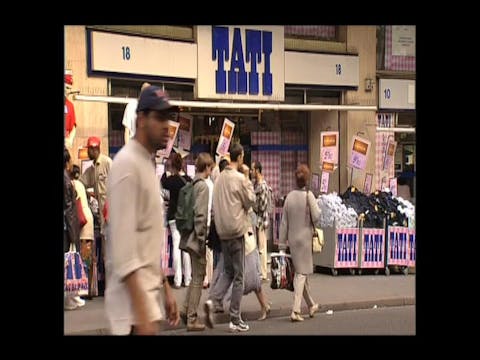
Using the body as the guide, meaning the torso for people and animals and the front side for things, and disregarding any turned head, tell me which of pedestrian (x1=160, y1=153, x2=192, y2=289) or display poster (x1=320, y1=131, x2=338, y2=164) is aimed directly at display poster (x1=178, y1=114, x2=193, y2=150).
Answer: the pedestrian

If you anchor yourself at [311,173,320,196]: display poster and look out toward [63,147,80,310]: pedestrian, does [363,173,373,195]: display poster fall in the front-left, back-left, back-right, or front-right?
back-left

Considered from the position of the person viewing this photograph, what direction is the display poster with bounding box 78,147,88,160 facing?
facing the viewer

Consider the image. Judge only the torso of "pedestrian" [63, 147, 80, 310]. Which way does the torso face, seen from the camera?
to the viewer's right

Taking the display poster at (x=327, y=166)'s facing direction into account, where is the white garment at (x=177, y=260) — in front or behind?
in front

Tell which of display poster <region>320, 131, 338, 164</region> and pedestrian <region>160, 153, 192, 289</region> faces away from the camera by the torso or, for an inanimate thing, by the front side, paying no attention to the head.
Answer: the pedestrian

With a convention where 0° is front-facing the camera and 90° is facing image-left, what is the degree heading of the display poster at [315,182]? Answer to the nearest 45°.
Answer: approximately 0°

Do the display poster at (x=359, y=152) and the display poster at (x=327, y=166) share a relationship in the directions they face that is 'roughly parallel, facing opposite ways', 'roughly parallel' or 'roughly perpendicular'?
roughly parallel

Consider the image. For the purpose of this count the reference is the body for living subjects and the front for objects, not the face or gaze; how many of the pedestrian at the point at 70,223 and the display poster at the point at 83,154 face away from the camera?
0

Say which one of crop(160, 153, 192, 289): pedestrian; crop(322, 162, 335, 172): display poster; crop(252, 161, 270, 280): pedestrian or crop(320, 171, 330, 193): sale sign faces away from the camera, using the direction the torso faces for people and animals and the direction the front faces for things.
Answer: crop(160, 153, 192, 289): pedestrian

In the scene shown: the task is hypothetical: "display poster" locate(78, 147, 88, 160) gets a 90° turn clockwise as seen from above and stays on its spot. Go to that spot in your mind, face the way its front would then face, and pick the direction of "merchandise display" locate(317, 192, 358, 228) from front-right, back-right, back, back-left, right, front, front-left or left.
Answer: back
